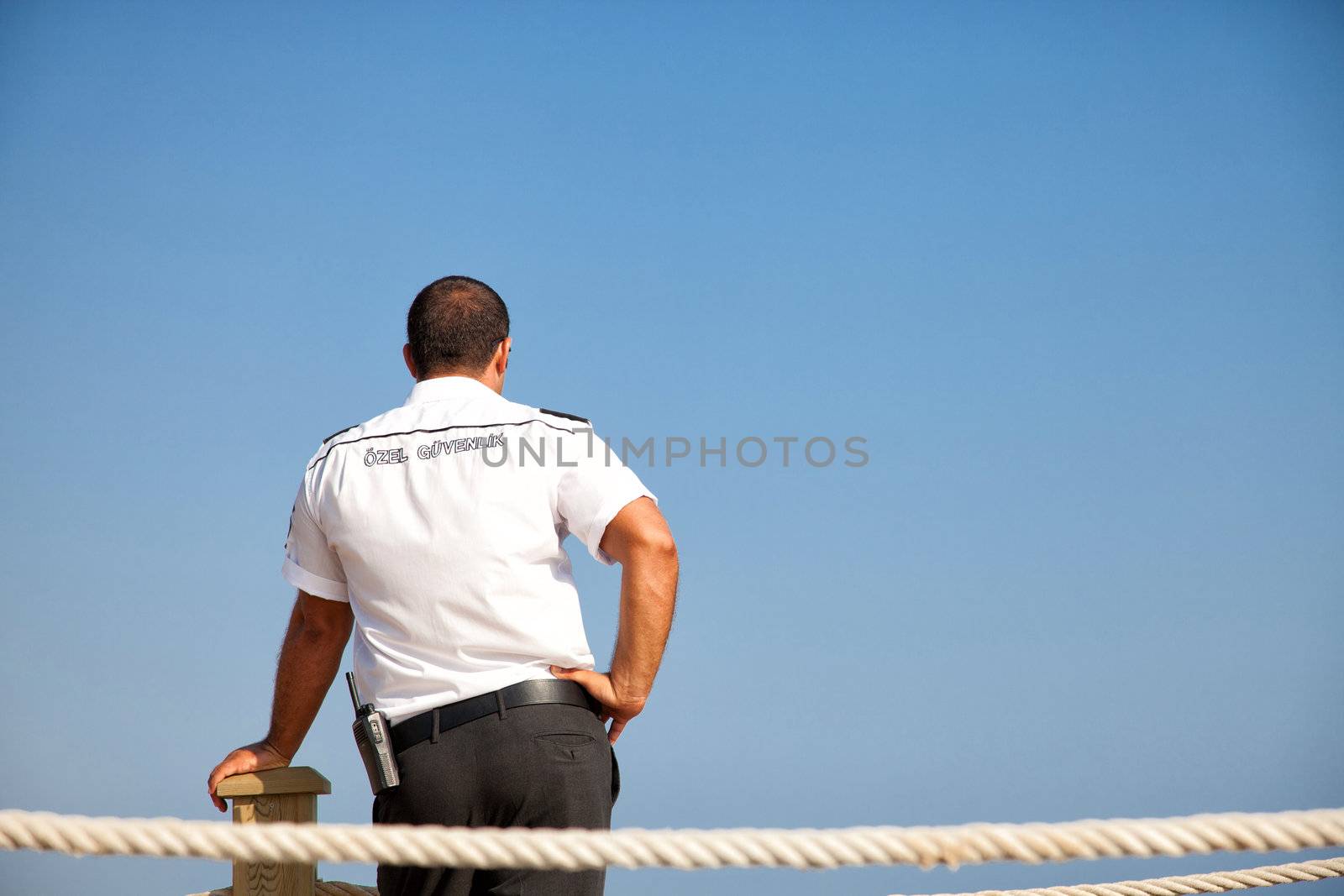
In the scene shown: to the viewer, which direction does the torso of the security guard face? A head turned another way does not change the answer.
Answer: away from the camera

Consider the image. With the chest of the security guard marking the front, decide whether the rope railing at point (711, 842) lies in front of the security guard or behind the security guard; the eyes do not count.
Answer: behind

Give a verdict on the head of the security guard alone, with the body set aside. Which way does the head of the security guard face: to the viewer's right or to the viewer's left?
to the viewer's right

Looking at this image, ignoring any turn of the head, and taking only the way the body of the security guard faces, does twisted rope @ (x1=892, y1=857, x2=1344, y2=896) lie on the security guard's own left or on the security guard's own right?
on the security guard's own right
